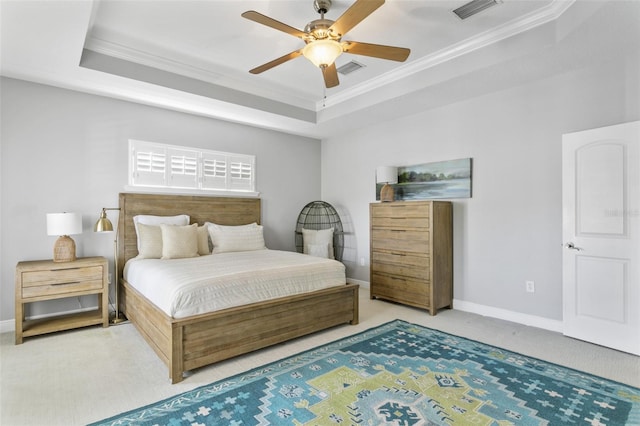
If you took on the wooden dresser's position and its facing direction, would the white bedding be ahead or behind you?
ahead

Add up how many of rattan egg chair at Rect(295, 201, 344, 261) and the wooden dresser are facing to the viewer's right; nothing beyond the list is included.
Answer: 0

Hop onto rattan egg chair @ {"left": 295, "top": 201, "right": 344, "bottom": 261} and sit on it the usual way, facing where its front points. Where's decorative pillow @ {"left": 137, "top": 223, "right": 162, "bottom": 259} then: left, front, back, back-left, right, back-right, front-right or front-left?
front-right

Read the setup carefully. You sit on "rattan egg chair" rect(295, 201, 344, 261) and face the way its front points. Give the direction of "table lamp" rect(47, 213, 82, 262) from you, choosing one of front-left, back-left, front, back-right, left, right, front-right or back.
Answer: front-right

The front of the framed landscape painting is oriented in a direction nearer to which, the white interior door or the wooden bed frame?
the wooden bed frame

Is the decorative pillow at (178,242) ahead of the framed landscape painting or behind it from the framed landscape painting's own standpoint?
ahead

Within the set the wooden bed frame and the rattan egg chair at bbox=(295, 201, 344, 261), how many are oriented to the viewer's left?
0

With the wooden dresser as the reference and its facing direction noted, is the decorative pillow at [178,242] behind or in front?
in front

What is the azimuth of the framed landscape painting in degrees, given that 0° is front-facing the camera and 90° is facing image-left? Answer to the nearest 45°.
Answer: approximately 45°

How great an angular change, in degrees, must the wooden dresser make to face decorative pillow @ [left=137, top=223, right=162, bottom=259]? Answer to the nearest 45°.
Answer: approximately 45° to its right

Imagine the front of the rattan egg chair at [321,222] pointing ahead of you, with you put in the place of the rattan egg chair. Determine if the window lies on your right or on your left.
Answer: on your right

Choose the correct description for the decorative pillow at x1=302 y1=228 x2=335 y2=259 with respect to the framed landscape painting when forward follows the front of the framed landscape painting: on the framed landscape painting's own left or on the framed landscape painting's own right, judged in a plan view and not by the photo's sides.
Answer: on the framed landscape painting's own right
